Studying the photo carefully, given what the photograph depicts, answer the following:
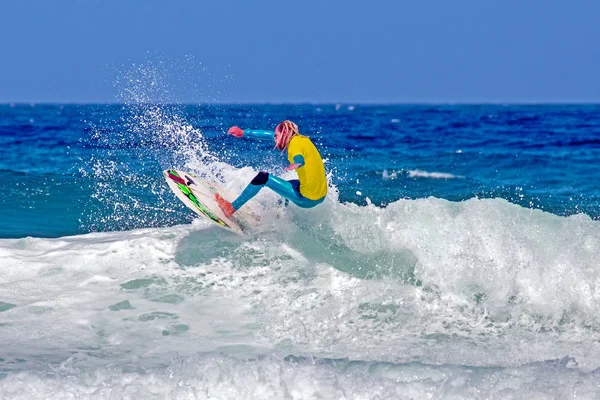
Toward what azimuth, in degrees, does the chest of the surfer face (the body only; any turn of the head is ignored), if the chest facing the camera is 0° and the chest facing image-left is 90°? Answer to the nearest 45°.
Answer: approximately 90°
